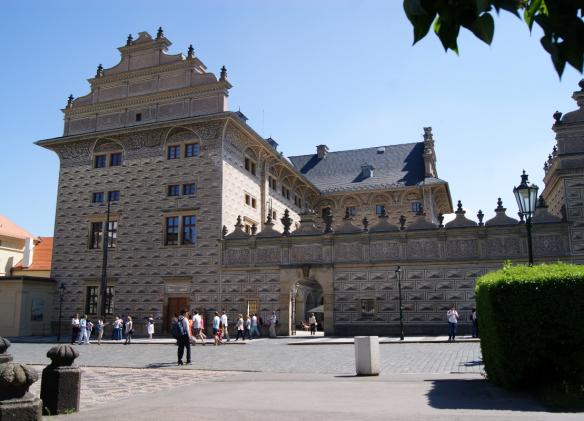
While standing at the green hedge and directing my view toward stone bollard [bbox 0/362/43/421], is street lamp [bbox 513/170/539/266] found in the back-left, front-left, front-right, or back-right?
back-right

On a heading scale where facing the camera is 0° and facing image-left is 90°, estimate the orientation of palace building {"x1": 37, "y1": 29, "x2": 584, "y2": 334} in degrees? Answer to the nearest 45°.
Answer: approximately 0°

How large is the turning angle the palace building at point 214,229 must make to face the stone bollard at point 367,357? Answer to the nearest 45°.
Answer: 0° — it already faces it

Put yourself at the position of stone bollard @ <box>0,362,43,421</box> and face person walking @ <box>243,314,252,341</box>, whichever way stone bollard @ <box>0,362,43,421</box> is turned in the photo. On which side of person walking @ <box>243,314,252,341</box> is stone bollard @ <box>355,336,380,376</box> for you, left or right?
right

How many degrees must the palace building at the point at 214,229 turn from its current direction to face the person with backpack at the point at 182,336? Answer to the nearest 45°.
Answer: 0° — it already faces them

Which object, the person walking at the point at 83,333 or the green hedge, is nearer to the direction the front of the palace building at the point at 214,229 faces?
the green hedge

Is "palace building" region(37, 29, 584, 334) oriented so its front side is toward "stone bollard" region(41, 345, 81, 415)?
yes

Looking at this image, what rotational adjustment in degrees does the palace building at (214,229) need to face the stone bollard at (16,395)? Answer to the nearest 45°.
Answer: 0° — it already faces it
